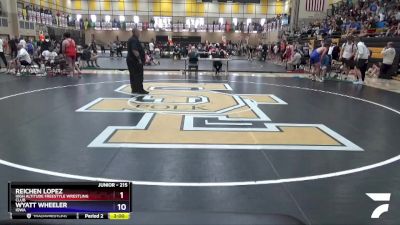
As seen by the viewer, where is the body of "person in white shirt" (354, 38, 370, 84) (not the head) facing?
to the viewer's left

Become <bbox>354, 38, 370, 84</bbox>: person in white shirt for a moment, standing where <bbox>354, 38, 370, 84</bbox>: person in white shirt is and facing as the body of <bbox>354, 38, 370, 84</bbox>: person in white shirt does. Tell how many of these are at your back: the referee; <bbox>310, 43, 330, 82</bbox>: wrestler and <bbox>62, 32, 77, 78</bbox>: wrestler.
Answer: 0
